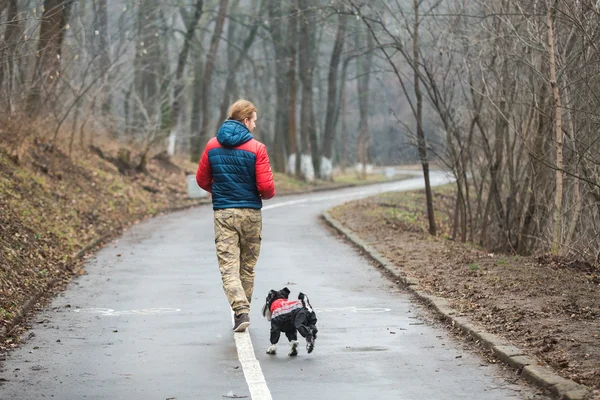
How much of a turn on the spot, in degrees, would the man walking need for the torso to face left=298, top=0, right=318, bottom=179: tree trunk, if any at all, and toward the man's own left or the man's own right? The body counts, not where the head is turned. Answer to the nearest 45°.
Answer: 0° — they already face it

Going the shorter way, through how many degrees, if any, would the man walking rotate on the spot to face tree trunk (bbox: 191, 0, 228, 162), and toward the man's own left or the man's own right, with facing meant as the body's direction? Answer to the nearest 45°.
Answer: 0° — they already face it

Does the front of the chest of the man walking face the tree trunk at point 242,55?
yes

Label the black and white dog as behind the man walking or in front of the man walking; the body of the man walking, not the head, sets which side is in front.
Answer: behind

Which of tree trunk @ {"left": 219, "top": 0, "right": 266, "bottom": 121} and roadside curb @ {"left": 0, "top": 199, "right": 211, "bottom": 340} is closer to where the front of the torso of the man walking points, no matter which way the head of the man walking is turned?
the tree trunk

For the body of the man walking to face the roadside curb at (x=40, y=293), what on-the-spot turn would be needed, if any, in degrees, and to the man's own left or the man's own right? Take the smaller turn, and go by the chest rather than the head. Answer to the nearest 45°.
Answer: approximately 45° to the man's own left

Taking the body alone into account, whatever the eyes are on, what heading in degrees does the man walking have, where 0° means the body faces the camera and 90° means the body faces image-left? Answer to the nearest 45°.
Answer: approximately 180°
